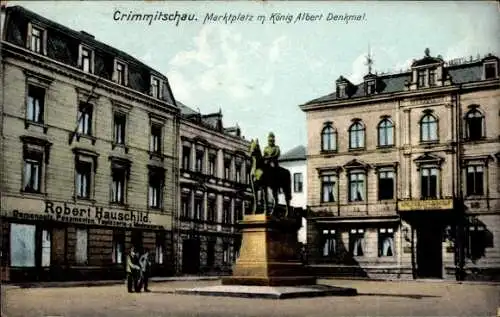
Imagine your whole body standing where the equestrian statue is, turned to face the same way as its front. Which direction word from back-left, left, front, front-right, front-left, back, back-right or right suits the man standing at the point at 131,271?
front-right

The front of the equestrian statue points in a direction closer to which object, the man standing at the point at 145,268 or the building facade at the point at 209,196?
the man standing

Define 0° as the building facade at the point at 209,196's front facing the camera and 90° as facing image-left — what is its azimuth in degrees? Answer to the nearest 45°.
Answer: approximately 315°

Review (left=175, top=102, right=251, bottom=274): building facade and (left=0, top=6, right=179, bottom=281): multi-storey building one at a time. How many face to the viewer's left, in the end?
0

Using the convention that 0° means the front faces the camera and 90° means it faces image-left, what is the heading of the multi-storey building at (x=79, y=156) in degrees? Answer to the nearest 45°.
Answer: approximately 315°

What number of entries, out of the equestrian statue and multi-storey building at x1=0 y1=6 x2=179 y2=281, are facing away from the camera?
0

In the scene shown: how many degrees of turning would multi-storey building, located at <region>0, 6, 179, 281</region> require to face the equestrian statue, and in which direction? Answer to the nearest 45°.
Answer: approximately 45° to its left

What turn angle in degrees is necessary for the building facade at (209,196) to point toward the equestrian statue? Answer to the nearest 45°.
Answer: approximately 45° to its right

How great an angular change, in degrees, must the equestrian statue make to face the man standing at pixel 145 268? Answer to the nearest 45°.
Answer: approximately 45° to its right

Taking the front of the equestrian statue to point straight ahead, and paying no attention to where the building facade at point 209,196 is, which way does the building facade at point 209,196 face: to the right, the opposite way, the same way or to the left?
to the left
